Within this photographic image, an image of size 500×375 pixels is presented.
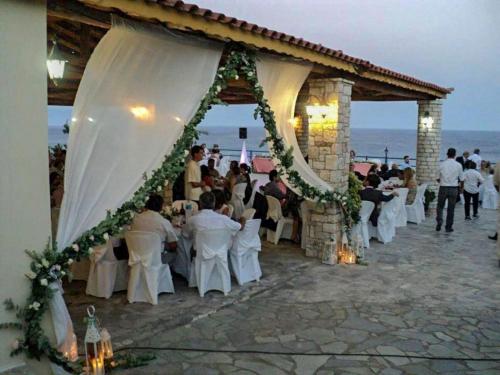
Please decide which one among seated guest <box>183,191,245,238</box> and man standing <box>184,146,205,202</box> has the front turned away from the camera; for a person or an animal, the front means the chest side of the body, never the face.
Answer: the seated guest

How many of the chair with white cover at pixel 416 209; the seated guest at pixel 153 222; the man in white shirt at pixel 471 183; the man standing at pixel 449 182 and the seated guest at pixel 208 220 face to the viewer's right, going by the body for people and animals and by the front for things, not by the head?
0

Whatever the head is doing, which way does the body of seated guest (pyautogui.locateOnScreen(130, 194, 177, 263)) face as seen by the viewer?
away from the camera

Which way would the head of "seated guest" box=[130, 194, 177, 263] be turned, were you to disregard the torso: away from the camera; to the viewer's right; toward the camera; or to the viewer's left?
away from the camera

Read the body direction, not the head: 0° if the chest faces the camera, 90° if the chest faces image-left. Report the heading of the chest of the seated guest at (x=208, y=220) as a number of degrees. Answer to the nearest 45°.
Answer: approximately 180°

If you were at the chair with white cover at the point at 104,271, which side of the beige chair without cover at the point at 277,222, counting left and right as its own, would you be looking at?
back

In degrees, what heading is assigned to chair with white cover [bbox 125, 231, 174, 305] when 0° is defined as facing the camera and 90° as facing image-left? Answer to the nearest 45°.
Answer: approximately 225°

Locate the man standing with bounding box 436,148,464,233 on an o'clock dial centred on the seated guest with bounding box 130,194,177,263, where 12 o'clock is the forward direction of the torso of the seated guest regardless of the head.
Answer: The man standing is roughly at 2 o'clock from the seated guest.

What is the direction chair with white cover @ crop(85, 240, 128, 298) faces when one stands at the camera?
facing away from the viewer and to the right of the viewer

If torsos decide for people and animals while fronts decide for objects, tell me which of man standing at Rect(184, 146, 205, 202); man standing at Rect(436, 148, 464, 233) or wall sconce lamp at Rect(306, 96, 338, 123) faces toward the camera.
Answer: the wall sconce lamp

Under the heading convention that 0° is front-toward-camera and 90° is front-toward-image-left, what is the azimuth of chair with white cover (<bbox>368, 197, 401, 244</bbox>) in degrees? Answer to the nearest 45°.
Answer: approximately 135°
